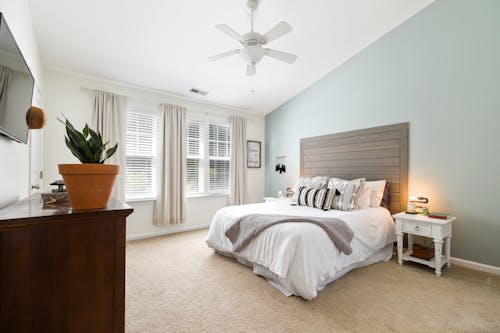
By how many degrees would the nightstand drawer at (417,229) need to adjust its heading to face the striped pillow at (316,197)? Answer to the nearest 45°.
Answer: approximately 45° to its right

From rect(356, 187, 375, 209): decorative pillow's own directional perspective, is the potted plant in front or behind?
in front

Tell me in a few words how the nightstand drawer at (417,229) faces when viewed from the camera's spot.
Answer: facing the viewer and to the left of the viewer

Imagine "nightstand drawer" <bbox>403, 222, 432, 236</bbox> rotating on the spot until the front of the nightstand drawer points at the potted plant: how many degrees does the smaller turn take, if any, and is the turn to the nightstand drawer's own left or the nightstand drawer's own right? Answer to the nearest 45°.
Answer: approximately 45° to the nightstand drawer's own left

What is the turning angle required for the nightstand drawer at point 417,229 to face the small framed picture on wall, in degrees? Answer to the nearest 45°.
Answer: approximately 45° to its right

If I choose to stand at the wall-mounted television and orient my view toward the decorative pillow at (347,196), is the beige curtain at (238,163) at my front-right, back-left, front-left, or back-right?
front-left

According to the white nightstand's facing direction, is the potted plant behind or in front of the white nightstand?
in front

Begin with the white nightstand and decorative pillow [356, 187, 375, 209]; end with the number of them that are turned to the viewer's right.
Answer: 0

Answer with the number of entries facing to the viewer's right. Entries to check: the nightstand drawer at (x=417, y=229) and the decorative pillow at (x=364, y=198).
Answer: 0

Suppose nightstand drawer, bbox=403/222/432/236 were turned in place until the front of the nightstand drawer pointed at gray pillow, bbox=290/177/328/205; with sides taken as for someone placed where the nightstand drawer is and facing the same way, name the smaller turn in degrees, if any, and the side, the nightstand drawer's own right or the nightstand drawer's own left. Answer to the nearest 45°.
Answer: approximately 45° to the nightstand drawer's own right

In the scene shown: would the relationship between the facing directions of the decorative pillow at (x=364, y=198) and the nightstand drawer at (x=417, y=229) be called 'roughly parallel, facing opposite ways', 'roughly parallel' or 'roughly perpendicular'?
roughly parallel

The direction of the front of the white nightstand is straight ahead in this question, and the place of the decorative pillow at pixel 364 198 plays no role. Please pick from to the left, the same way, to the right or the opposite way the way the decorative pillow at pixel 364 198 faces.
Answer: the same way
